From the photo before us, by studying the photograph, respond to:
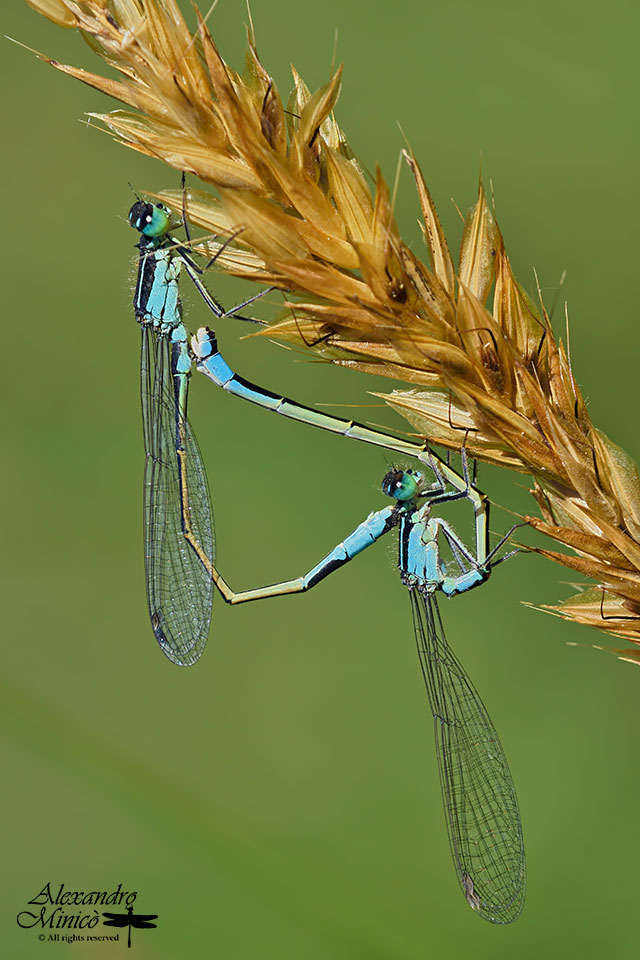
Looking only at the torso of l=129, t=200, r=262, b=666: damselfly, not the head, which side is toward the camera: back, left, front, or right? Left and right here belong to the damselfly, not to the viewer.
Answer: right
